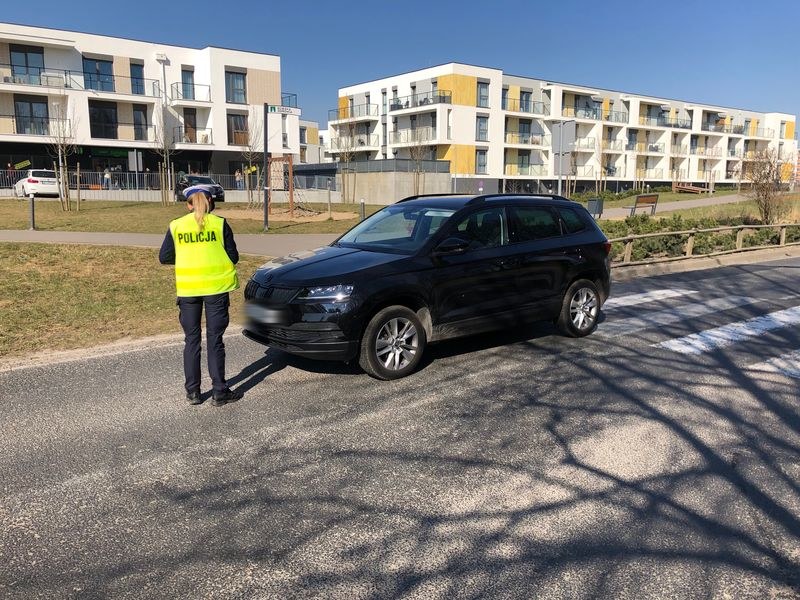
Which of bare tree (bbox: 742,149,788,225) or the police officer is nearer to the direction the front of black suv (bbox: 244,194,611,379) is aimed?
the police officer

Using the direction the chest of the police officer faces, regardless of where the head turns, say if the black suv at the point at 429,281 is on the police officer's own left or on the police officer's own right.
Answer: on the police officer's own right

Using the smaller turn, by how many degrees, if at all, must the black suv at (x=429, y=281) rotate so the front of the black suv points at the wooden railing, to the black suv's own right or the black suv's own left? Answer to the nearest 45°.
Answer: approximately 180°

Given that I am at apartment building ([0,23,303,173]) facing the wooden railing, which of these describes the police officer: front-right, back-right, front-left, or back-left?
front-right

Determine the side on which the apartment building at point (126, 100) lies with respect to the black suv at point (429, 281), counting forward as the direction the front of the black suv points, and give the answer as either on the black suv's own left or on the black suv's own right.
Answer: on the black suv's own right

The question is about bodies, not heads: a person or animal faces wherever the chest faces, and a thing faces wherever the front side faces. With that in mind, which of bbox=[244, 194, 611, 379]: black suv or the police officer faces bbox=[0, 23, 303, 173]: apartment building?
the police officer

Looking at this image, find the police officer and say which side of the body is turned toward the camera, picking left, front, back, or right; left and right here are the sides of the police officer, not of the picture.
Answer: back

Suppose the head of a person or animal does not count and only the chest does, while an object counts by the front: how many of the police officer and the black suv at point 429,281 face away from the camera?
1

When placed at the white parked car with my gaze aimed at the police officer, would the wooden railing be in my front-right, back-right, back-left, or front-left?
front-left

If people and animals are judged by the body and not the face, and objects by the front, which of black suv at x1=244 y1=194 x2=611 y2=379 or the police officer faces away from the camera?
the police officer

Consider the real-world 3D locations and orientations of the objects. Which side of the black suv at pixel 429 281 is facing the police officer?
front

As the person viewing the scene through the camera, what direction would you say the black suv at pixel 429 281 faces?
facing the viewer and to the left of the viewer

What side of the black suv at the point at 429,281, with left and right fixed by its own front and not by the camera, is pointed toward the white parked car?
right

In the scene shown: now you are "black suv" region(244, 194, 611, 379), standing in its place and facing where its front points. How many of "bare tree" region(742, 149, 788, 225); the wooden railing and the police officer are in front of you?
1

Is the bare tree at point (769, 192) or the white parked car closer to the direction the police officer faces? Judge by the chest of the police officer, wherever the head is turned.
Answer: the white parked car

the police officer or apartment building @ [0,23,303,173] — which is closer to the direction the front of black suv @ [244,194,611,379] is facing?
the police officer

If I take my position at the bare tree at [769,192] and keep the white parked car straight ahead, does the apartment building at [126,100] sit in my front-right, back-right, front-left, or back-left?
front-right

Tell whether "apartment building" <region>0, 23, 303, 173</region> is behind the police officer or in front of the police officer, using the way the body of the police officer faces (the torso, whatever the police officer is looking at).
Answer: in front
